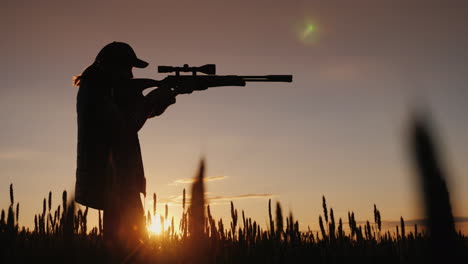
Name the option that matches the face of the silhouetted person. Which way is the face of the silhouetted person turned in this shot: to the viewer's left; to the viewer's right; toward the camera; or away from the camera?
to the viewer's right

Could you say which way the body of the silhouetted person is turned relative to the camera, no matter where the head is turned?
to the viewer's right
